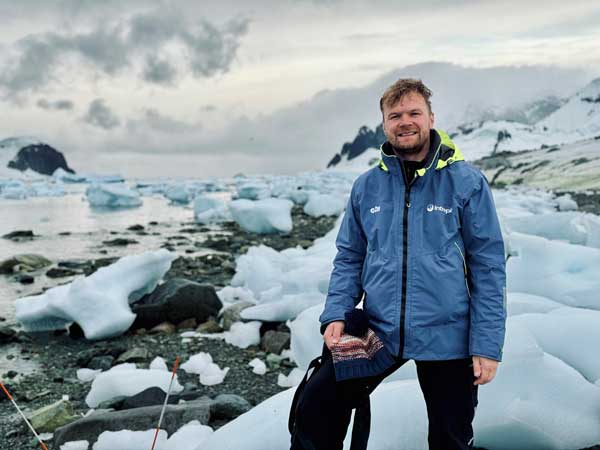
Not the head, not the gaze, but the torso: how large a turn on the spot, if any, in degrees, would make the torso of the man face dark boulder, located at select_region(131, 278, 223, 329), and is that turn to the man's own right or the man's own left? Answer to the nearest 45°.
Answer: approximately 135° to the man's own right

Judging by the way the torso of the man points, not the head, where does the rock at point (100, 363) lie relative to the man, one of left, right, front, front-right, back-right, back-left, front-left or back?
back-right

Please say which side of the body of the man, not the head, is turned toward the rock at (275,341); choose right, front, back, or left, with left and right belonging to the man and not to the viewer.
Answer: back

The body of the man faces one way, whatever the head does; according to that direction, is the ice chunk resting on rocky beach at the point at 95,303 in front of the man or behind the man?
behind

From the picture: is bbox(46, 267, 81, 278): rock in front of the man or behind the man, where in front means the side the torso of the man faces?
behind

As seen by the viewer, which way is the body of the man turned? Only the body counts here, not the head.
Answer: toward the camera

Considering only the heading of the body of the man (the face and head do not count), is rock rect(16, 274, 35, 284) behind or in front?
behind

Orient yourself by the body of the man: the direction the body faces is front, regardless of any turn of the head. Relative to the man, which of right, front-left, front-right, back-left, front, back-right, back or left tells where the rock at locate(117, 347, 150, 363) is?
back-right

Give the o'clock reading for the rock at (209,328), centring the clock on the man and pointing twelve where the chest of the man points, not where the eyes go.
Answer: The rock is roughly at 5 o'clock from the man.

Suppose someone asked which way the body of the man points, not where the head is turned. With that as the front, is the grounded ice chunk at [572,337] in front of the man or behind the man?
behind
